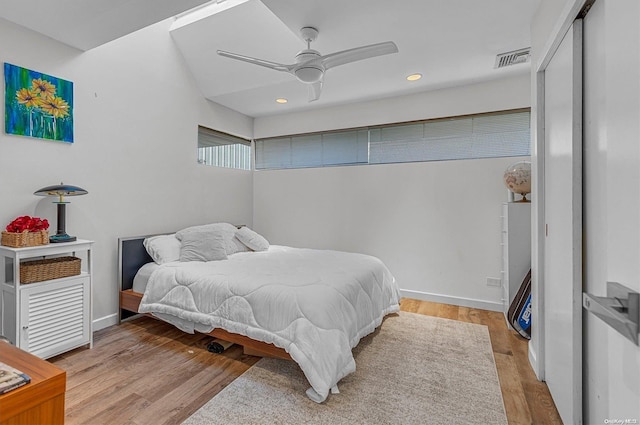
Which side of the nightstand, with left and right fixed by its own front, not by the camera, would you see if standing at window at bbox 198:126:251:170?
left

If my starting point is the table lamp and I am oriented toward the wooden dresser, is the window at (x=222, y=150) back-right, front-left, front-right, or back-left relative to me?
back-left

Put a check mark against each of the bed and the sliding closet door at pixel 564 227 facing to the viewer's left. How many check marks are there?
1

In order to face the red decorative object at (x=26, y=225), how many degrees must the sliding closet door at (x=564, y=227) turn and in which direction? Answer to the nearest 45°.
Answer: approximately 45° to its left

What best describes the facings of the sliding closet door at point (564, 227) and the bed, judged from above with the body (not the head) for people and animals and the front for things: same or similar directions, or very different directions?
very different directions

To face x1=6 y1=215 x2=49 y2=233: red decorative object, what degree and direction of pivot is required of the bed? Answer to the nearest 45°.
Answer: approximately 135° to its right

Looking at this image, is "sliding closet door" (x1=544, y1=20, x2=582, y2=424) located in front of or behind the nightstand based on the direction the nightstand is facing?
in front

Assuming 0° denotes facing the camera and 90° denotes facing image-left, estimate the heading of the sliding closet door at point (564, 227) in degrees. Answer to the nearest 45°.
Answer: approximately 90°

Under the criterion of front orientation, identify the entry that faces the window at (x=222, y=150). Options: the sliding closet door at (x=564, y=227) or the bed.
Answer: the sliding closet door

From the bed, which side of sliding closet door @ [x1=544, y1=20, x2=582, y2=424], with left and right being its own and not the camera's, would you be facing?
front

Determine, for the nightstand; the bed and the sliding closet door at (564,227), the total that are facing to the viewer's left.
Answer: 1

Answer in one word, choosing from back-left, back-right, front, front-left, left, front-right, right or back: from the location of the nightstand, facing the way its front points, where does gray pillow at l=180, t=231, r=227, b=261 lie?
front-left
